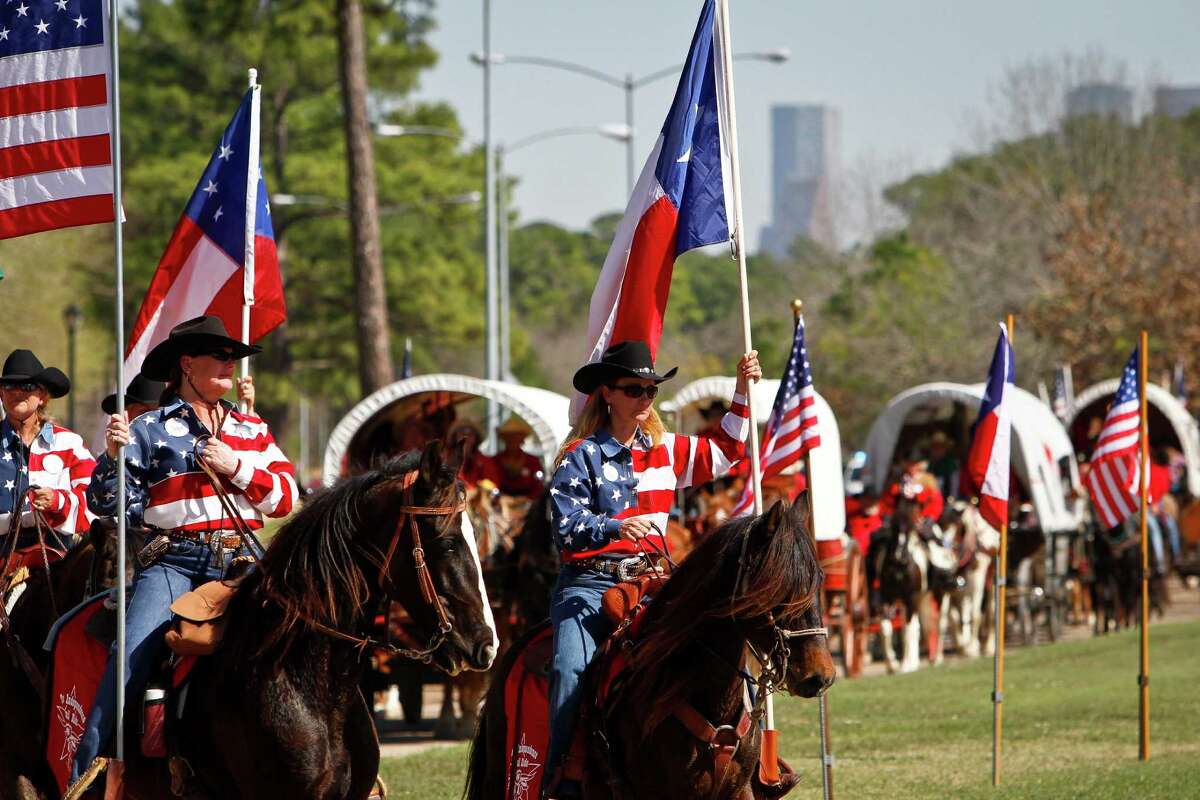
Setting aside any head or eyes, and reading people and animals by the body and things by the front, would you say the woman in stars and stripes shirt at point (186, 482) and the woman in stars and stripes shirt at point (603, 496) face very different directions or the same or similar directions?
same or similar directions

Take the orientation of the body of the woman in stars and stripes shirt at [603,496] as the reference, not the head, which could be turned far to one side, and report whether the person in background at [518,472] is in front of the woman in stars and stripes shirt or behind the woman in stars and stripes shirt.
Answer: behind

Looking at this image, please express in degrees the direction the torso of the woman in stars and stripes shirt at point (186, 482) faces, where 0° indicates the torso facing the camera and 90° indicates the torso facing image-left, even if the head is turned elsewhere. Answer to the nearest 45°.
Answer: approximately 315°

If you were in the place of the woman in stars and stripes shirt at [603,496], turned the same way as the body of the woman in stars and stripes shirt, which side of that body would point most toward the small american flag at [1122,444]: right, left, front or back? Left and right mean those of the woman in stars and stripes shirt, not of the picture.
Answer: left

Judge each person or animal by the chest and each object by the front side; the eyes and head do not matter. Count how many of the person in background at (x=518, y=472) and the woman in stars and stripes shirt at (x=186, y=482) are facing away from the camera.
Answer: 0

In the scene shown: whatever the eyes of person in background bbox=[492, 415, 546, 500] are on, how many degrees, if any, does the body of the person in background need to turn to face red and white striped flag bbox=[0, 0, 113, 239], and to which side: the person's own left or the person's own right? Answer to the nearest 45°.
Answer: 0° — they already face it

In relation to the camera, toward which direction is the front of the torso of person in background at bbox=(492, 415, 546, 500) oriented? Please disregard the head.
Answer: toward the camera

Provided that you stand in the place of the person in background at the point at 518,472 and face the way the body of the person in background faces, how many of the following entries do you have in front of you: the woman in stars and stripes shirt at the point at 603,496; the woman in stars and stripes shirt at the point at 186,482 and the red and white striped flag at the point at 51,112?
3

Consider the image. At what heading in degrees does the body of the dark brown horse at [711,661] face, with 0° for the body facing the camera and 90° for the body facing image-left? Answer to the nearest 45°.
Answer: approximately 315°
